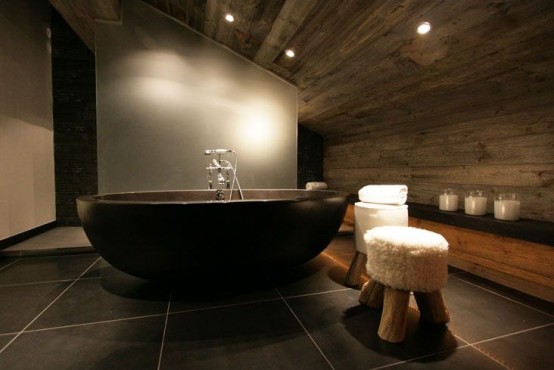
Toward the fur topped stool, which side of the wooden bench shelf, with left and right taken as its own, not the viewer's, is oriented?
front

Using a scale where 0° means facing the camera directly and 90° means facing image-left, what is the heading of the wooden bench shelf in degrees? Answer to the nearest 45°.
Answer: approximately 45°

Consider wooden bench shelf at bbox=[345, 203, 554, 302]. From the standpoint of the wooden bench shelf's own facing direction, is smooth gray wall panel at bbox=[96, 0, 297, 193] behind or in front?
in front

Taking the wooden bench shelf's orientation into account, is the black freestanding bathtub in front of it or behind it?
in front

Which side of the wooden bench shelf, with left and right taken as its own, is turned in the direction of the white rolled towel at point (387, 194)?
front
